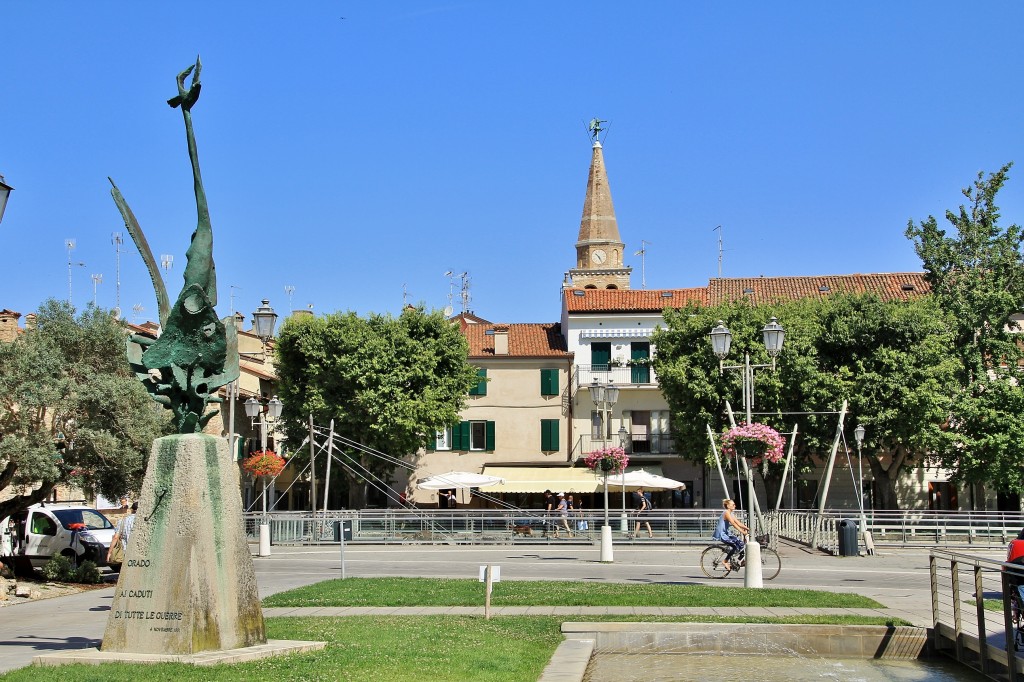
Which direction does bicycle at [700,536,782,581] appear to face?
to the viewer's right

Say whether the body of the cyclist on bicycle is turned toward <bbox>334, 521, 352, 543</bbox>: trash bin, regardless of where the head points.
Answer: no

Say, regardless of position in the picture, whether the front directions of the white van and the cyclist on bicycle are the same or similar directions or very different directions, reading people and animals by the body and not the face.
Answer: same or similar directions

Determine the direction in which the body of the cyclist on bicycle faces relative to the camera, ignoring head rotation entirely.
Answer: to the viewer's right

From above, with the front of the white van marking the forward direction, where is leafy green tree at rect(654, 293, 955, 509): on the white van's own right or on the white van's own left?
on the white van's own left

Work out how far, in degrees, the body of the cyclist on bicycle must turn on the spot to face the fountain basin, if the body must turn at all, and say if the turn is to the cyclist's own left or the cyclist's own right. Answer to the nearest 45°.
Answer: approximately 90° to the cyclist's own right

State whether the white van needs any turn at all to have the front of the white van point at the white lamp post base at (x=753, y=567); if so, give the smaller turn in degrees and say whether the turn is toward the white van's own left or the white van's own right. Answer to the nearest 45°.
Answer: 0° — it already faces it

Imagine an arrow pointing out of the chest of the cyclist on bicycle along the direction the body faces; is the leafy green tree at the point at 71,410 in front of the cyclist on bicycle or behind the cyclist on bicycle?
behind

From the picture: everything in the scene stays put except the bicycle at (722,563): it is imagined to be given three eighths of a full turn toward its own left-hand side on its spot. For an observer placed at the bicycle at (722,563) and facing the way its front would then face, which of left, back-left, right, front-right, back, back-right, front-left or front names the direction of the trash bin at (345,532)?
front

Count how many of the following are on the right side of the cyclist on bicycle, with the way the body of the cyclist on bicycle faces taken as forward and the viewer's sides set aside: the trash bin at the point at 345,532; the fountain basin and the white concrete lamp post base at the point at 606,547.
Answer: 1

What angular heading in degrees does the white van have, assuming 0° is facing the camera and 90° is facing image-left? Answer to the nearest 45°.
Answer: approximately 315°

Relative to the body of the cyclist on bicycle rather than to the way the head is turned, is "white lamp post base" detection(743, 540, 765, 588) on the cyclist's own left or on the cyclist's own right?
on the cyclist's own right

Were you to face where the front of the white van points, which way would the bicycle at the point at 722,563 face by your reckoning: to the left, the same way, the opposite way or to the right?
the same way

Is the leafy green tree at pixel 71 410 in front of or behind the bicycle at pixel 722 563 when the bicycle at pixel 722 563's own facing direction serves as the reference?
behind

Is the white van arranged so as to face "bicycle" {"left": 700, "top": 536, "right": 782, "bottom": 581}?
yes

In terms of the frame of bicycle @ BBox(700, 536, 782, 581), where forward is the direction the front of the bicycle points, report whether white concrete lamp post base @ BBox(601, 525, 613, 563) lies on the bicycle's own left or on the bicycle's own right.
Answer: on the bicycle's own left
